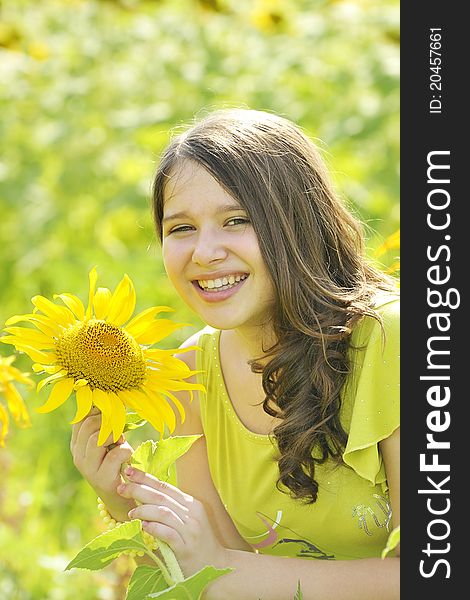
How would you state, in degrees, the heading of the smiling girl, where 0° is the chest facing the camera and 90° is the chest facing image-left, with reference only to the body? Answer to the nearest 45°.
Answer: approximately 45°
